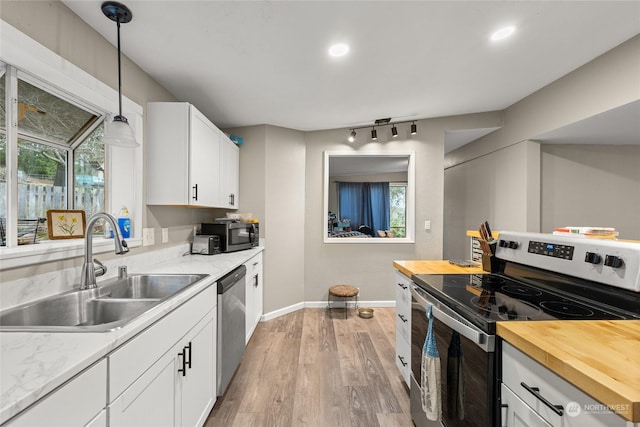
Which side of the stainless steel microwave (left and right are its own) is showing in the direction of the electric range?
front

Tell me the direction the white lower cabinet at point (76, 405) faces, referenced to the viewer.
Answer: facing the viewer and to the right of the viewer

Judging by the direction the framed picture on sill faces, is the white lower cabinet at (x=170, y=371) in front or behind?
in front

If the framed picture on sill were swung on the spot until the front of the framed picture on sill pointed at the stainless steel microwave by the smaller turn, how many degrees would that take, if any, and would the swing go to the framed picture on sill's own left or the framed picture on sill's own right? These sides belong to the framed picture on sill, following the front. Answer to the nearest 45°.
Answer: approximately 135° to the framed picture on sill's own left

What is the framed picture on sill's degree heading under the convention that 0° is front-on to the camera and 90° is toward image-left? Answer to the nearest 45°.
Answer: approximately 0°

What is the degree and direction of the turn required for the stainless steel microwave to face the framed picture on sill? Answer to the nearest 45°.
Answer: approximately 90° to its right

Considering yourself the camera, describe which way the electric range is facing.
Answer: facing the viewer and to the left of the viewer

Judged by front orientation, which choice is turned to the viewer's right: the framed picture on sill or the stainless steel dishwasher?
the stainless steel dishwasher

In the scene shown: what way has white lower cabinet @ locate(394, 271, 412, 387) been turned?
to the viewer's left

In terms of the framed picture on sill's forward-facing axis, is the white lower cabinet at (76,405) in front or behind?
in front

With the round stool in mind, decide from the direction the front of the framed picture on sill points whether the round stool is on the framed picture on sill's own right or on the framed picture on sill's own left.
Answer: on the framed picture on sill's own left

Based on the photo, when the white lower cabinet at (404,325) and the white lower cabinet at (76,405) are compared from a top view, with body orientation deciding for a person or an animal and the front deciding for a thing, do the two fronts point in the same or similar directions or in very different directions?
very different directions

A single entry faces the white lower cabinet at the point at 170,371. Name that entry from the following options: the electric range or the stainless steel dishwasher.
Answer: the electric range

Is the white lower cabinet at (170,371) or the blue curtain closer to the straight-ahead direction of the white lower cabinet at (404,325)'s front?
the white lower cabinet

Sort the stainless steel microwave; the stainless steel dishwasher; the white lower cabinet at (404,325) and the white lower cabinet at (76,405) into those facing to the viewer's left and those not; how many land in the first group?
1

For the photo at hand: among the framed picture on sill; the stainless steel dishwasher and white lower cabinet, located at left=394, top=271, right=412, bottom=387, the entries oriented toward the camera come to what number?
1

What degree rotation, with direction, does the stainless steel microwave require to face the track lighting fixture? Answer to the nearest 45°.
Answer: approximately 45° to its left
